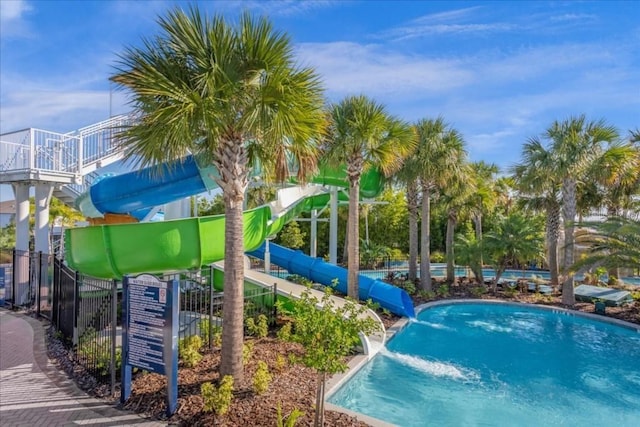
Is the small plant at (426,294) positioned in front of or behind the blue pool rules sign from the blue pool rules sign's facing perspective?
behind

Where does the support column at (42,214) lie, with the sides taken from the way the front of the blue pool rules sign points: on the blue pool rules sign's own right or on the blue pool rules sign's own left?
on the blue pool rules sign's own right

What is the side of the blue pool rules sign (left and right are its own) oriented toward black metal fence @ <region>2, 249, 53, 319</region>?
right

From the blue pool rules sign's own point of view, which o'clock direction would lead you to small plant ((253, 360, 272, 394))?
The small plant is roughly at 8 o'clock from the blue pool rules sign.

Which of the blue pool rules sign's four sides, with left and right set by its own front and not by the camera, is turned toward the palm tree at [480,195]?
back

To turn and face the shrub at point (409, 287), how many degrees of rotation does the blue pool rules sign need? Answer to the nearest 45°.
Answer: approximately 180°

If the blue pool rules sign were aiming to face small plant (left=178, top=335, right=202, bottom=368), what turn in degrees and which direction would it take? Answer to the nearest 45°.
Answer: approximately 180°

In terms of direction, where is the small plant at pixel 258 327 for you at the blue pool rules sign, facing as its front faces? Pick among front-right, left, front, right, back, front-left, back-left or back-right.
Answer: back

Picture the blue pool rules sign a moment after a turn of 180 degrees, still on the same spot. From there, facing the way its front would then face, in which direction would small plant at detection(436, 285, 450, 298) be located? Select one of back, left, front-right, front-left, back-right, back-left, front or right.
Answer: front

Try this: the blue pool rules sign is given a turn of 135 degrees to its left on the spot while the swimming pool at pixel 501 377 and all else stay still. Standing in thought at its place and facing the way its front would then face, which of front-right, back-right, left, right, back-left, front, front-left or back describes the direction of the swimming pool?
front

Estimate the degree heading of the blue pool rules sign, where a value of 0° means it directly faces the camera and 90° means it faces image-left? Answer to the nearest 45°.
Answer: approximately 45°
